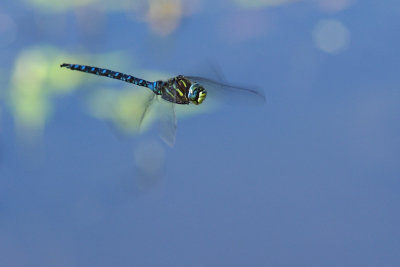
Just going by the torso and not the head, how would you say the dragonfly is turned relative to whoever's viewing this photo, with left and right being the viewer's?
facing the viewer and to the right of the viewer
